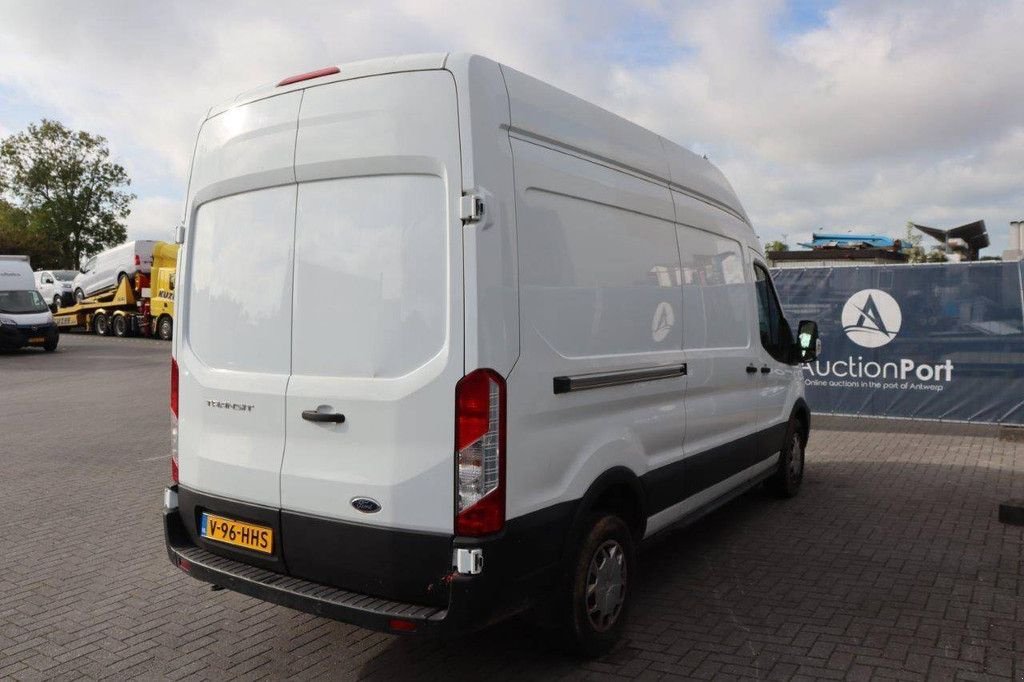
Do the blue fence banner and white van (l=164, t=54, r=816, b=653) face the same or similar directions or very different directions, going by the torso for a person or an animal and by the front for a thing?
very different directions

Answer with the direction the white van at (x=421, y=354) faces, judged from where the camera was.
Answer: facing away from the viewer and to the right of the viewer

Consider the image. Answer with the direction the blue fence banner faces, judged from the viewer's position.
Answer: facing the viewer

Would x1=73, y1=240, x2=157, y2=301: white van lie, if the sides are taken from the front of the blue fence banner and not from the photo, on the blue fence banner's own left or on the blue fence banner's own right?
on the blue fence banner's own right

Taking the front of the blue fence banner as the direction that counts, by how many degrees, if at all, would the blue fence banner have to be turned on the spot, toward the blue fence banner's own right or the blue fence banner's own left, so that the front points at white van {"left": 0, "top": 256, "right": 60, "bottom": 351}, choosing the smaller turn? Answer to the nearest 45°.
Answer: approximately 90° to the blue fence banner's own right

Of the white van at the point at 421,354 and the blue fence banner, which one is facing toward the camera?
the blue fence banner

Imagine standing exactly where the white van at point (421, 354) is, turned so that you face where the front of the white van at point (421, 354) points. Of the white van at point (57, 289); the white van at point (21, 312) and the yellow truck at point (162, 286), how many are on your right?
0

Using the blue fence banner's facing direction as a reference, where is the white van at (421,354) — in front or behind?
in front

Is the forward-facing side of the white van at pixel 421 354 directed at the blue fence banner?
yes

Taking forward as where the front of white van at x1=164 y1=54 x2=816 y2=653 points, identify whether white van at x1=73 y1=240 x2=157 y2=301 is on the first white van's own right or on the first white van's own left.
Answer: on the first white van's own left

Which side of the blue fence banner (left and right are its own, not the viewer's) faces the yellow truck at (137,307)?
right

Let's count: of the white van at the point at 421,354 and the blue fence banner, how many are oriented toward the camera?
1

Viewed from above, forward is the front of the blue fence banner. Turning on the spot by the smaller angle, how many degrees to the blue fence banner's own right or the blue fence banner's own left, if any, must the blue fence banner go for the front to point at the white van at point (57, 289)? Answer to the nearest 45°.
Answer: approximately 90° to the blue fence banner's own right

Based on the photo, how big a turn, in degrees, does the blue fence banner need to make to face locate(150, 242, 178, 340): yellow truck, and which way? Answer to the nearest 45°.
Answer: approximately 90° to its right
